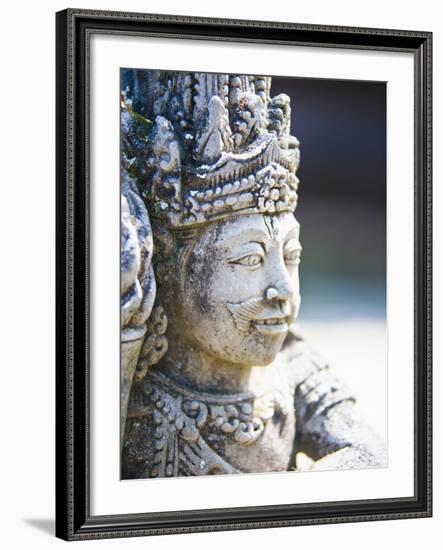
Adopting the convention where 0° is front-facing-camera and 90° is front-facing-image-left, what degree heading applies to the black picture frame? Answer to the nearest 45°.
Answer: approximately 315°
